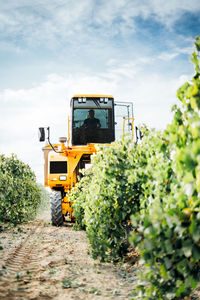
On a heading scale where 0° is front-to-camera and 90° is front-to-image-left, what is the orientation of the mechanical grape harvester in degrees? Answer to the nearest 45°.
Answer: approximately 0°

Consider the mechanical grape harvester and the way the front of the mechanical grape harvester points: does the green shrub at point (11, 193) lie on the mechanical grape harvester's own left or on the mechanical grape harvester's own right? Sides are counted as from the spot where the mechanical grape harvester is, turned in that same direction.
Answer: on the mechanical grape harvester's own right
